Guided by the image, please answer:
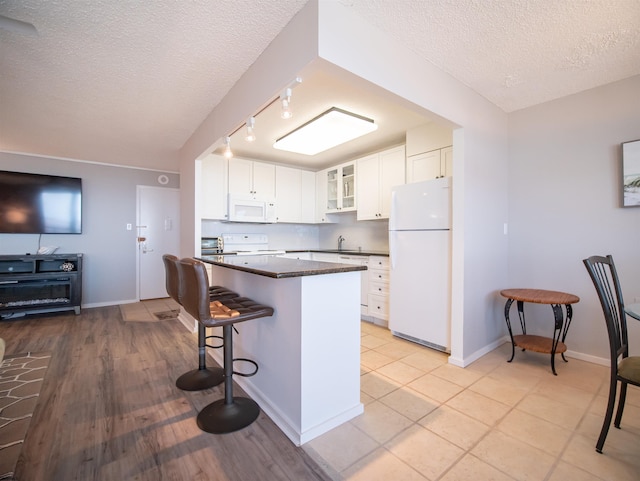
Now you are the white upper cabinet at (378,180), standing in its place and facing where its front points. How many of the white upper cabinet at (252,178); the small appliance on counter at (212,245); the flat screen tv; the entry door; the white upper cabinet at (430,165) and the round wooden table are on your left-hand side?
2

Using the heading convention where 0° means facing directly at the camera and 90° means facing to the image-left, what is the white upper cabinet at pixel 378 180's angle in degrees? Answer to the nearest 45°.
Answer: approximately 45°

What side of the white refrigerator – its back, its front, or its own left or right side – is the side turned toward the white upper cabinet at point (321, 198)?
right

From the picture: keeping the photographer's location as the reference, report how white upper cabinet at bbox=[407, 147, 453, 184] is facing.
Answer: facing the viewer and to the left of the viewer

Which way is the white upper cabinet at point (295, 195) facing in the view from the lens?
facing the viewer and to the right of the viewer

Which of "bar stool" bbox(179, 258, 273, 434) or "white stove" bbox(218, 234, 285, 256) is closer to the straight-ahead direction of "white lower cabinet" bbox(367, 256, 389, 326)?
the bar stool

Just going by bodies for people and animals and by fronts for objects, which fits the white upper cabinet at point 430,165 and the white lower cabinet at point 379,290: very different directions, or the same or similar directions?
same or similar directions

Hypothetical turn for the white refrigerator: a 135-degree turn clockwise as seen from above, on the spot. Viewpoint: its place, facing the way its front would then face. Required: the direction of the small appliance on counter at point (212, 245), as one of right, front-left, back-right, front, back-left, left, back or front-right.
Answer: left

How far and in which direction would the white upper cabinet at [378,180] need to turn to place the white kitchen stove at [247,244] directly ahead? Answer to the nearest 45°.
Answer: approximately 45° to its right

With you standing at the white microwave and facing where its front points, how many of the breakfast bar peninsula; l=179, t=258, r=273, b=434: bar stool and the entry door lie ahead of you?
2

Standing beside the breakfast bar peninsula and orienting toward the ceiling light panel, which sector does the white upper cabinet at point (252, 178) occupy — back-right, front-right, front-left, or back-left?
front-left

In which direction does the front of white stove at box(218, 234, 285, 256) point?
toward the camera

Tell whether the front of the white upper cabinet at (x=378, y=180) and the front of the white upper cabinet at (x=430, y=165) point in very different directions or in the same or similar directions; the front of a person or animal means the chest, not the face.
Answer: same or similar directions

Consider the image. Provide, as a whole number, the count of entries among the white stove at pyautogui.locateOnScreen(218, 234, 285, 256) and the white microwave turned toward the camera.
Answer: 2

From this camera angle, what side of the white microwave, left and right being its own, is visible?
front

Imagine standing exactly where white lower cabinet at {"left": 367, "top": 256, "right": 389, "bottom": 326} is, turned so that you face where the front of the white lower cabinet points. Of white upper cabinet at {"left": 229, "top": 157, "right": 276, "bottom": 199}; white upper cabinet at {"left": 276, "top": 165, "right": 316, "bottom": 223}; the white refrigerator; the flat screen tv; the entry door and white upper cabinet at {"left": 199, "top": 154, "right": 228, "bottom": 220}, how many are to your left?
1

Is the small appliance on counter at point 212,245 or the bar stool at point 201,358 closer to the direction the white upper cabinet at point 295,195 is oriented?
the bar stool
